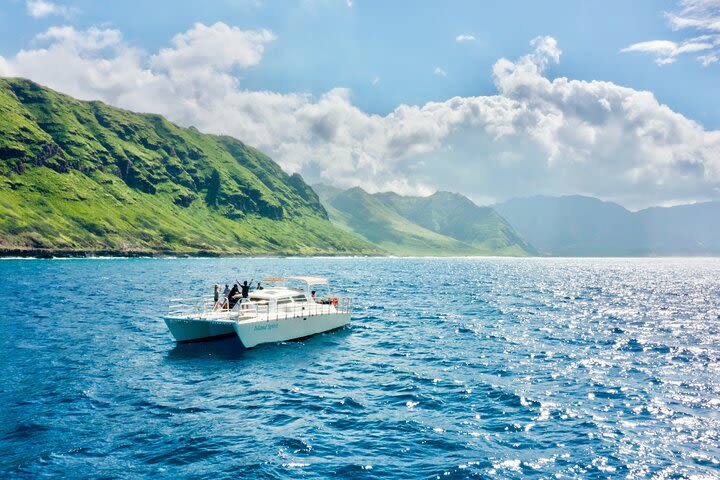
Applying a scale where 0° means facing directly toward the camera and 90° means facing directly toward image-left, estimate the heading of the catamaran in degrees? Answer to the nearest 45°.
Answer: approximately 45°
